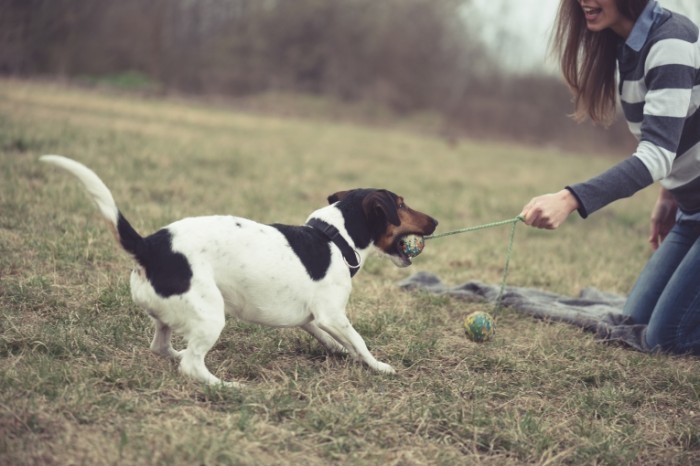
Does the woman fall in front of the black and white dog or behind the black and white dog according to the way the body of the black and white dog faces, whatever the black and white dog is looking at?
in front

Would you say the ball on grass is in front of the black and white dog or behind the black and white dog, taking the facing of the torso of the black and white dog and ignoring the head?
in front

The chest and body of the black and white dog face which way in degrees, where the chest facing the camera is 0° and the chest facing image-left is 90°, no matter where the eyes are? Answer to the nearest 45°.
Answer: approximately 270°

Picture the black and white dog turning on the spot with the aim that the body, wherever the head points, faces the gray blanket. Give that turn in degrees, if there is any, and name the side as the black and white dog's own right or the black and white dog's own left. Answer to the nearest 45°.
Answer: approximately 45° to the black and white dog's own left

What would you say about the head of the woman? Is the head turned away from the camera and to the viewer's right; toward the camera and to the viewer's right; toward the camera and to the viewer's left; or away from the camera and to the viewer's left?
toward the camera and to the viewer's left
